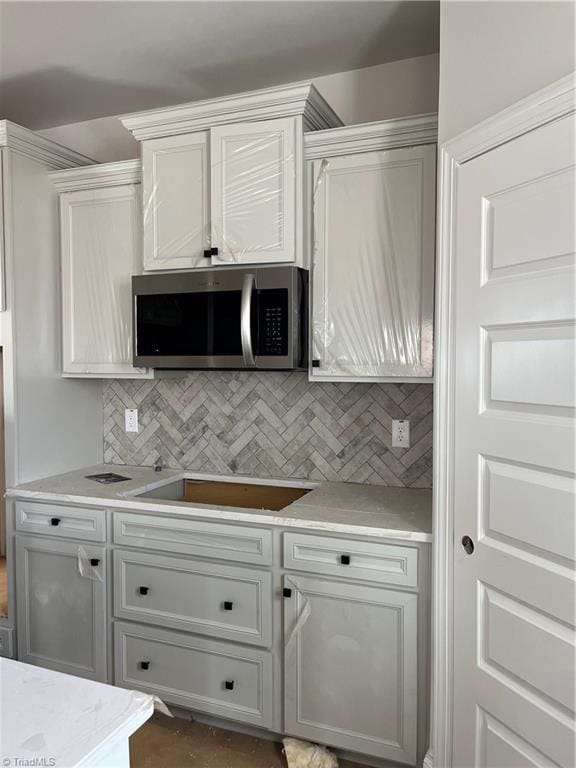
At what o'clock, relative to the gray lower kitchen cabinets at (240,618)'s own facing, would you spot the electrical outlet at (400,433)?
The electrical outlet is roughly at 7 o'clock from the gray lower kitchen cabinets.

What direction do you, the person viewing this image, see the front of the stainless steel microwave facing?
facing the viewer and to the left of the viewer

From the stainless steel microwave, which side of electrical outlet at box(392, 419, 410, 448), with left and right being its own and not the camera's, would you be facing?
right

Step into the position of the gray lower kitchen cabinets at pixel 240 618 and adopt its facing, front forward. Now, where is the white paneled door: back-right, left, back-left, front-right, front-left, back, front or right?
left

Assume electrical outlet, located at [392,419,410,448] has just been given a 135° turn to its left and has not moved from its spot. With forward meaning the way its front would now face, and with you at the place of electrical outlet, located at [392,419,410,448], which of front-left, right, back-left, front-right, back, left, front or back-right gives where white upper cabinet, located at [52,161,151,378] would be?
back-left

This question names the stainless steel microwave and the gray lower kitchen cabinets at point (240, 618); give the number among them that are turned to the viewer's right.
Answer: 0

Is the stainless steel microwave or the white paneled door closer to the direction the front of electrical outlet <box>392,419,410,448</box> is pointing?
the white paneled door

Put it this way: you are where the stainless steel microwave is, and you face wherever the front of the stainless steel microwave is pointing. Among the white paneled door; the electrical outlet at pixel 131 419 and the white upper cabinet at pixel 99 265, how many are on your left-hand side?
1

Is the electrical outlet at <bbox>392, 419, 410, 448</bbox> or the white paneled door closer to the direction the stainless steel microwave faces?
the white paneled door

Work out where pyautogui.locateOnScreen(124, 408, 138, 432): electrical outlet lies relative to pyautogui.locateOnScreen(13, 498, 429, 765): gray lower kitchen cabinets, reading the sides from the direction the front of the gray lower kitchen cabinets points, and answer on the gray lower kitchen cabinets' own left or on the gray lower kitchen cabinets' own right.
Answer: on the gray lower kitchen cabinets' own right

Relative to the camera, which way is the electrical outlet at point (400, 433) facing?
toward the camera

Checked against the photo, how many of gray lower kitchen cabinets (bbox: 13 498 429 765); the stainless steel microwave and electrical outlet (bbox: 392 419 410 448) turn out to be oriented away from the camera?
0

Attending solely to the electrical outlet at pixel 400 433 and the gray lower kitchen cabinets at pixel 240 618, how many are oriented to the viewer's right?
0
